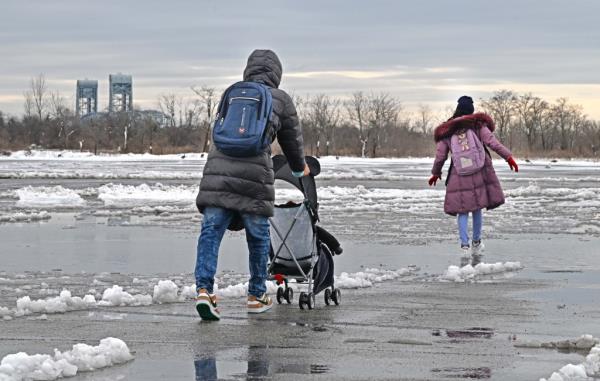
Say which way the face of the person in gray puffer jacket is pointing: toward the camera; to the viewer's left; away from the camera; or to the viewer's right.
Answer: away from the camera

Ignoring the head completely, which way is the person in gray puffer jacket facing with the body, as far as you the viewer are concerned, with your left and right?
facing away from the viewer and to the right of the viewer
